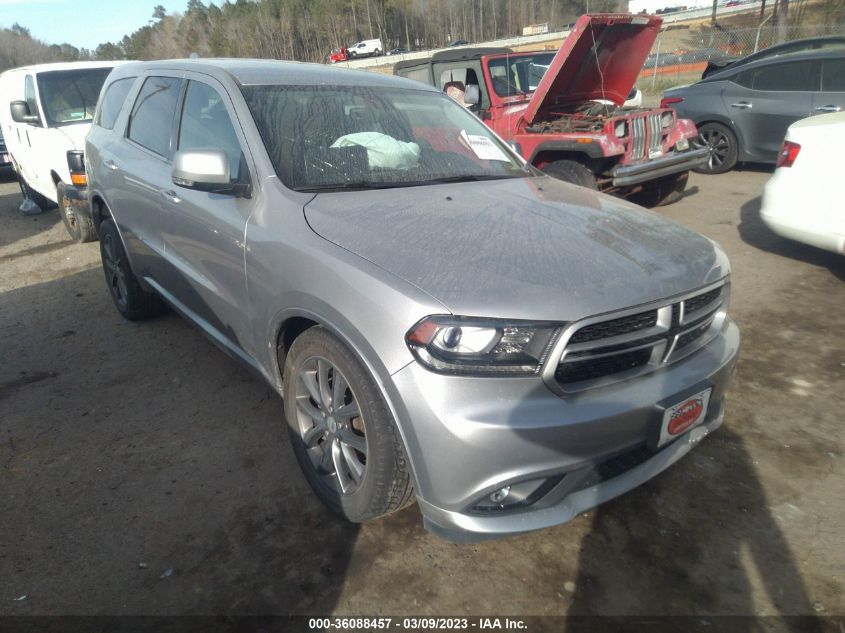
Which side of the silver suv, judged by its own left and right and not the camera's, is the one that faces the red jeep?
left

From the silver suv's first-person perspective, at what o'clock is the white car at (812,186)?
The white car is roughly at 9 o'clock from the silver suv.

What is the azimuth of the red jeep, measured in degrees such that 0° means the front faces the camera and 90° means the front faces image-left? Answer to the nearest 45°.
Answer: approximately 315°

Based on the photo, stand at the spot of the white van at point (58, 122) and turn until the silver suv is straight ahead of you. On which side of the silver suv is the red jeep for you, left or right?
left

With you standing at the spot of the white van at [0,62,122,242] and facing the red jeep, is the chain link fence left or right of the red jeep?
left

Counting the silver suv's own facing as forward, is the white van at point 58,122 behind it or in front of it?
behind

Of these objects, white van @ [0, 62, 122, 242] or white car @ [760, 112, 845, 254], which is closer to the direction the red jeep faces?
the white car

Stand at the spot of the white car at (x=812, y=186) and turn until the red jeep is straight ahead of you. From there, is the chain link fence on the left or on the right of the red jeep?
right

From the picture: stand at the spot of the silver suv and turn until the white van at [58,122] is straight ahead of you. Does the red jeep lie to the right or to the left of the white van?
right
